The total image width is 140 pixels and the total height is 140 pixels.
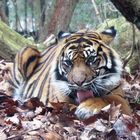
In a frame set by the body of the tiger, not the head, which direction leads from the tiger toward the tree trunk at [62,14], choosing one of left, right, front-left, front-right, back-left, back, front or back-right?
back-left

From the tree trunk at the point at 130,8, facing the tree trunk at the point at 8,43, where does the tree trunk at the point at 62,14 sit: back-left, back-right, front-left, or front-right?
front-right

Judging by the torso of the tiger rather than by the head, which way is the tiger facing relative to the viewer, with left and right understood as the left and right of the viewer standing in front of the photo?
facing the viewer and to the right of the viewer

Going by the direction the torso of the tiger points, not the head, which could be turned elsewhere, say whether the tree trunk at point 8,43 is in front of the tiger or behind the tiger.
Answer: behind
